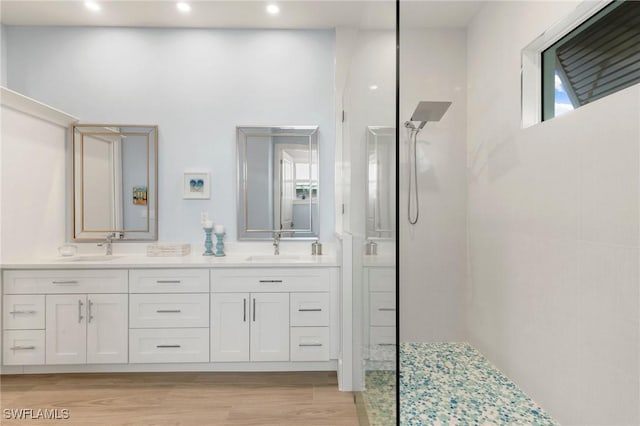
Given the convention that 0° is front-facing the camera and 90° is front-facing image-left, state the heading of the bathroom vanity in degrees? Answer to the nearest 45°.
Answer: approximately 0°

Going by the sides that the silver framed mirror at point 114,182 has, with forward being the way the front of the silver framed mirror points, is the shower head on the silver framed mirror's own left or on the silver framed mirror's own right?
on the silver framed mirror's own left

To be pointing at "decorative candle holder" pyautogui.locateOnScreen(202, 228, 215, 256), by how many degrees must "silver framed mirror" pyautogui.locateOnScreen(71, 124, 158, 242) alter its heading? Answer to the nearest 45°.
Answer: approximately 45° to its left

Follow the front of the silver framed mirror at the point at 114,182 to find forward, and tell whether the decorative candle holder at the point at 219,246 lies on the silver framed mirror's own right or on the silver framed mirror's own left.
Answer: on the silver framed mirror's own left

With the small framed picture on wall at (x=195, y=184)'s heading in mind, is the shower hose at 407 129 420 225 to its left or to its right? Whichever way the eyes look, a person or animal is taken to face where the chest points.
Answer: on its left

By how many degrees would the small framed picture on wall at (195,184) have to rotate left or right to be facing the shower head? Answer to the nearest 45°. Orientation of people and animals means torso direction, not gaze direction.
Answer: approximately 45° to its left

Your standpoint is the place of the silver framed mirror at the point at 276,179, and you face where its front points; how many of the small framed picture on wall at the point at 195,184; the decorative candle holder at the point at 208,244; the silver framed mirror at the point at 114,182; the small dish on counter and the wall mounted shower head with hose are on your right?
4
